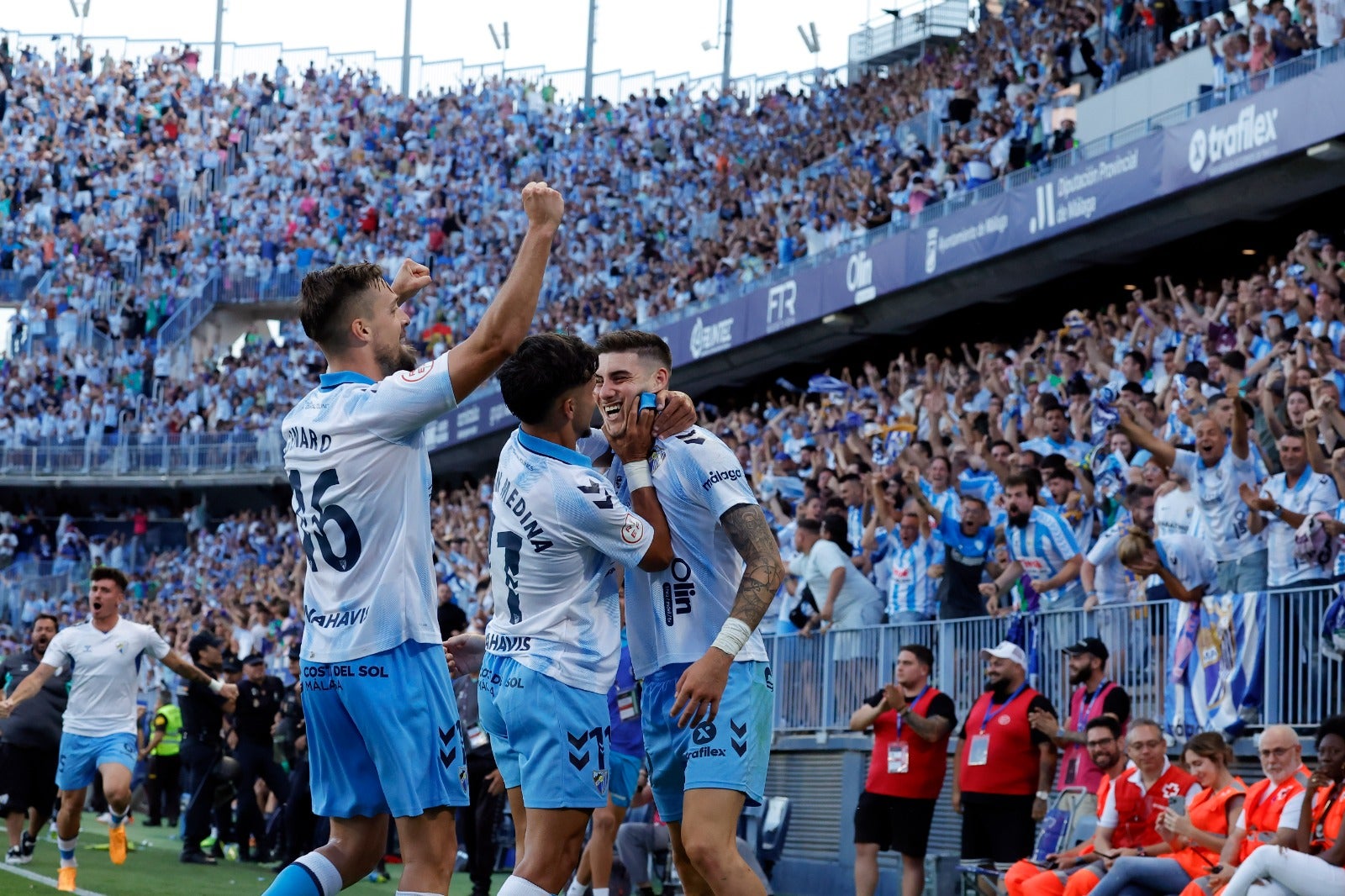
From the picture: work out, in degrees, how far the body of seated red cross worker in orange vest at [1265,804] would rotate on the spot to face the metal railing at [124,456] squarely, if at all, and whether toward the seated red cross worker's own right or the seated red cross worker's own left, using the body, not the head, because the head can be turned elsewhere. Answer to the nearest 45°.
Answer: approximately 90° to the seated red cross worker's own right

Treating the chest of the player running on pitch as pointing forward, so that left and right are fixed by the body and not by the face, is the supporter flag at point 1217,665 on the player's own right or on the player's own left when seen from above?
on the player's own left

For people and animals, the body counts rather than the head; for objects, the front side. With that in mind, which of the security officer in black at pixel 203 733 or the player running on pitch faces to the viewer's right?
the security officer in black

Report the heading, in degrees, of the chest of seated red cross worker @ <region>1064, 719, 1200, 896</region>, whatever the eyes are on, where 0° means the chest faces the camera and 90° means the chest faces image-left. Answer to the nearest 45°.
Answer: approximately 45°

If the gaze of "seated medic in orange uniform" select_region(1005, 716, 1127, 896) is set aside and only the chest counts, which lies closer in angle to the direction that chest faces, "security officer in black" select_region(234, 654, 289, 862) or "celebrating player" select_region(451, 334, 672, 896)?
the celebrating player

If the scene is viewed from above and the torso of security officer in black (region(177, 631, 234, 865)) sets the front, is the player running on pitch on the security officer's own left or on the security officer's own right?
on the security officer's own right

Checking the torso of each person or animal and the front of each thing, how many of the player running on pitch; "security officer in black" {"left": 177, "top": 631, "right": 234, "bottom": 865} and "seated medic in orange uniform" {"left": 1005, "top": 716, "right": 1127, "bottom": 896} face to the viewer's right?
1

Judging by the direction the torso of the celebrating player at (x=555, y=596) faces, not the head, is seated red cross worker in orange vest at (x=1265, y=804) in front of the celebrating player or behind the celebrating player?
in front

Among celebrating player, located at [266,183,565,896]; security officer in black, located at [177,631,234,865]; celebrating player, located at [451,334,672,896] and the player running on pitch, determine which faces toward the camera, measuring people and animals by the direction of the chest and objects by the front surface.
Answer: the player running on pitch

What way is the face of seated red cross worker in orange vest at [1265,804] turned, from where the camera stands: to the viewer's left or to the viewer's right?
to the viewer's left

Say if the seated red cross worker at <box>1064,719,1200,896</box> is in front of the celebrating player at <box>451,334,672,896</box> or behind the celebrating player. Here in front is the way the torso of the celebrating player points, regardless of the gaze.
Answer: in front

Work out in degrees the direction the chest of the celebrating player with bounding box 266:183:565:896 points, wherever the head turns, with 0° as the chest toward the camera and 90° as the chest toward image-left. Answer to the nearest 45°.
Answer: approximately 225°
